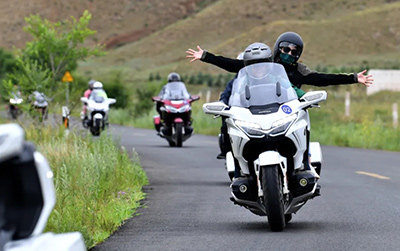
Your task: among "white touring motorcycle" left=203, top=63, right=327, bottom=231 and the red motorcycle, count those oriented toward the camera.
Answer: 2

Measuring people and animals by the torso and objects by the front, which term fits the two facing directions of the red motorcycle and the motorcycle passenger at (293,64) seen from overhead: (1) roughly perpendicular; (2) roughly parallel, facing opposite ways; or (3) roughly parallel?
roughly parallel

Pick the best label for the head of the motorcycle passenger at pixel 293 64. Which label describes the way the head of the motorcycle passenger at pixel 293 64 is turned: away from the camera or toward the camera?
toward the camera

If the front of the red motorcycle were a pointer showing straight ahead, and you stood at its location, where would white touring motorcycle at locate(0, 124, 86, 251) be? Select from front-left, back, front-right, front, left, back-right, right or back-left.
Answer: front

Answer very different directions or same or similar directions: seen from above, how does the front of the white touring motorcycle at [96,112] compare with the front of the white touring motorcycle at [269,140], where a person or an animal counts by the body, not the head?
same or similar directions

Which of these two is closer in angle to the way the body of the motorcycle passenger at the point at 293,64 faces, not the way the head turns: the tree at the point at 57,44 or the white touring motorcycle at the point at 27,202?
the white touring motorcycle

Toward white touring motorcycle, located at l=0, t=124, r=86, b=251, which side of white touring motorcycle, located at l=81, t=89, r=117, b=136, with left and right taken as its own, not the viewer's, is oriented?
front

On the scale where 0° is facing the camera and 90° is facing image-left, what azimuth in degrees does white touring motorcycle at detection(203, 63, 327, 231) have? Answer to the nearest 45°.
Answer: approximately 0°

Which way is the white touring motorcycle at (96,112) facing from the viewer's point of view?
toward the camera

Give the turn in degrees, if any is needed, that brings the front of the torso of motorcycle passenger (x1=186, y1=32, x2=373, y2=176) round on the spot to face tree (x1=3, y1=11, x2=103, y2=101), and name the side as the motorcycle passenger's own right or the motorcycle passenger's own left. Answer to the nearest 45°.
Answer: approximately 135° to the motorcycle passenger's own right

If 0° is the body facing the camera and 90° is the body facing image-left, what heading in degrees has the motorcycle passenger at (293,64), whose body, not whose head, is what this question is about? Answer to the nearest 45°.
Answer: approximately 0°

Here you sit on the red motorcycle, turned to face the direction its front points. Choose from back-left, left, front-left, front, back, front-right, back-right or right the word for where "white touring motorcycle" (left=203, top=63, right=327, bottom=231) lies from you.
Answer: front

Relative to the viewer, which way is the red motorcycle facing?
toward the camera
